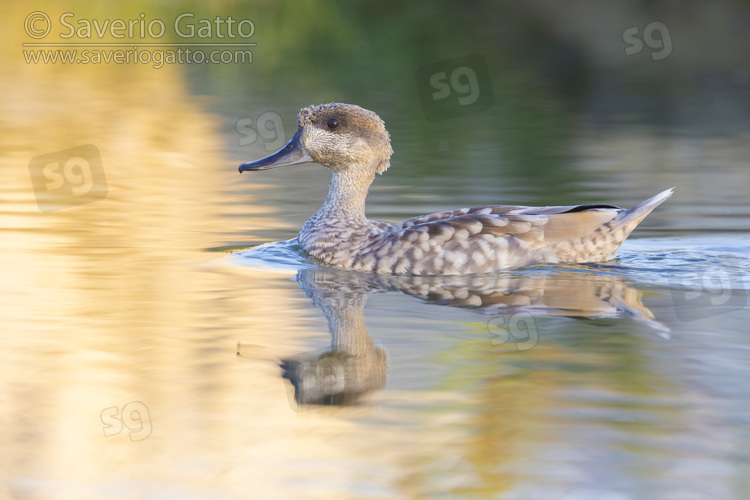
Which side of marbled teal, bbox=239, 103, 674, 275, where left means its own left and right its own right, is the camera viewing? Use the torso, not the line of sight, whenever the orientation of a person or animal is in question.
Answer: left
